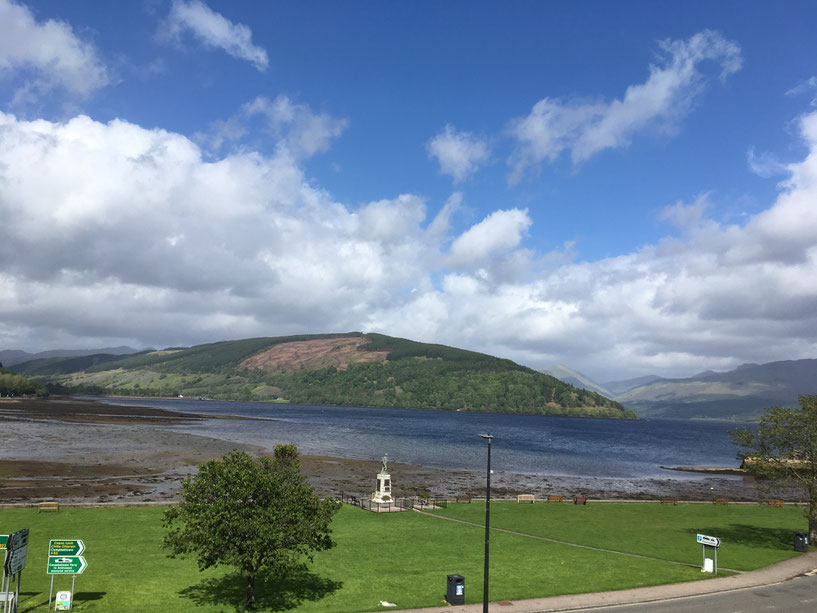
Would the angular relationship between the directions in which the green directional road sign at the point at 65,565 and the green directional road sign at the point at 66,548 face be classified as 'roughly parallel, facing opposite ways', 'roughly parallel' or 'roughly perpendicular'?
roughly parallel

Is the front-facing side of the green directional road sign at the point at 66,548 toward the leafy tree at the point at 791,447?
no

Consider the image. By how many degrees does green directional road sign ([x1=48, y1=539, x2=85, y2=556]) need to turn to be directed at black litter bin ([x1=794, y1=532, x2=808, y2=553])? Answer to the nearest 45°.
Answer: approximately 90° to its left

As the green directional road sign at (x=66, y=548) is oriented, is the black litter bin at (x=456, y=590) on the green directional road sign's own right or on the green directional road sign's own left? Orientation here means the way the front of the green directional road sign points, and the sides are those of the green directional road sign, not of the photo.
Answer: on the green directional road sign's own left

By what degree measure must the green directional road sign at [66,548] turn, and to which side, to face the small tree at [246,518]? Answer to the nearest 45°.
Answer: approximately 45° to its left

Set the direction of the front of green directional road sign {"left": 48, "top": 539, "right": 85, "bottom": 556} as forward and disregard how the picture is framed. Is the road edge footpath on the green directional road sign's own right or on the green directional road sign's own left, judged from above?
on the green directional road sign's own left

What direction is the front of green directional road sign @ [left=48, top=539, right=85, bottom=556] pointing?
toward the camera

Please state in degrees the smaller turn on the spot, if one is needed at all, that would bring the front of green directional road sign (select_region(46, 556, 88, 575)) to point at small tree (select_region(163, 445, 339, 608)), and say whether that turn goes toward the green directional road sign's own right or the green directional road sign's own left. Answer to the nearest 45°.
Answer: approximately 45° to the green directional road sign's own left

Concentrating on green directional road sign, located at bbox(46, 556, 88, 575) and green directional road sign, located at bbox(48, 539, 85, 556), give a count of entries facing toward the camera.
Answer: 2

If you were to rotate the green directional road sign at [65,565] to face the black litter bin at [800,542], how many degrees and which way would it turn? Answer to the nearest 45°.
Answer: approximately 90° to its left
